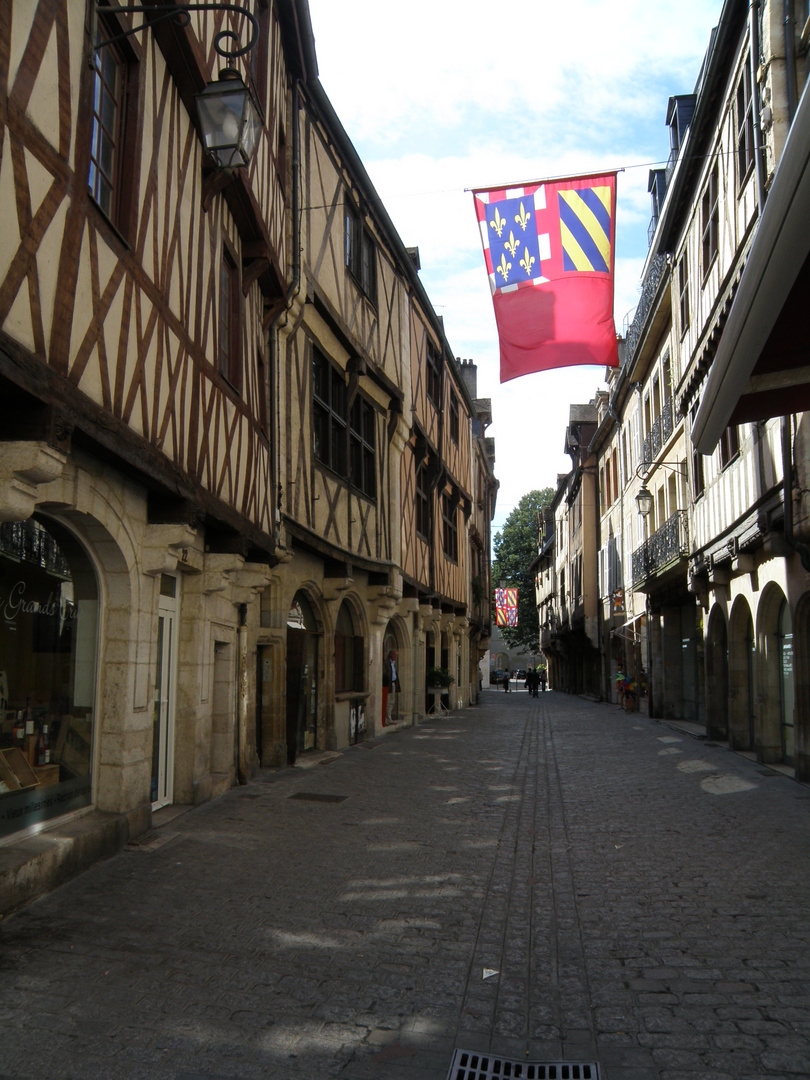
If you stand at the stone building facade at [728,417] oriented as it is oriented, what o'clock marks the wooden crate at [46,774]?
The wooden crate is roughly at 10 o'clock from the stone building facade.
